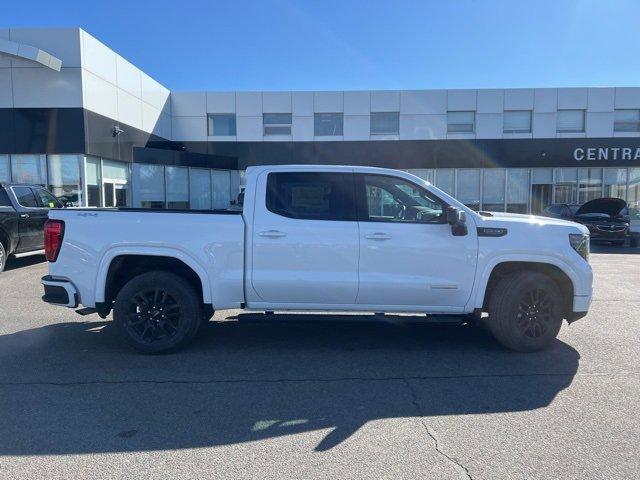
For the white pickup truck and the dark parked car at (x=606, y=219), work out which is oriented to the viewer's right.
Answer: the white pickup truck

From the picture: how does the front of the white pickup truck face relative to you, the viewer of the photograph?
facing to the right of the viewer

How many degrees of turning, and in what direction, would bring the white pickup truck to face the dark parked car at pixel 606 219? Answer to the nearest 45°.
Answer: approximately 45° to its left

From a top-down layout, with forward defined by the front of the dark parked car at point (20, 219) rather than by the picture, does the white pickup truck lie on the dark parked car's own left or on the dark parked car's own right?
on the dark parked car's own right

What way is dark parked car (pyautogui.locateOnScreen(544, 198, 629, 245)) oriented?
toward the camera

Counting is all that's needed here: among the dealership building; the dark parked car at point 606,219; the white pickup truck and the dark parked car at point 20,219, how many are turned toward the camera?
2

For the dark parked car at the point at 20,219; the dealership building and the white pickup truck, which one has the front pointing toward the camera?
the dealership building

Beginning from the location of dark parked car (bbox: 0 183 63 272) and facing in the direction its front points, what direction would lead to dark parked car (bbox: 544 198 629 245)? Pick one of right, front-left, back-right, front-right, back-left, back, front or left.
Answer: front-right

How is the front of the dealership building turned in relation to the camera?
facing the viewer

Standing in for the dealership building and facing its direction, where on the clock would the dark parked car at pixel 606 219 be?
The dark parked car is roughly at 11 o'clock from the dealership building.

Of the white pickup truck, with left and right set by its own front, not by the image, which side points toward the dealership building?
left

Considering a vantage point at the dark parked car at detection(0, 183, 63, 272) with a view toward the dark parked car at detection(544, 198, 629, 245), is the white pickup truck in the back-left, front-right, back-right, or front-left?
front-right

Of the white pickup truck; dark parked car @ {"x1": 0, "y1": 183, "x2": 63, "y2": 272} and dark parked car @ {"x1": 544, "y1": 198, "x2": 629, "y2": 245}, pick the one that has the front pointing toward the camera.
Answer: dark parked car @ {"x1": 544, "y1": 198, "x2": 629, "y2": 245}

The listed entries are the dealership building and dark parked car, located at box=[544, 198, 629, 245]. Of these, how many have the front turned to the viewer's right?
0

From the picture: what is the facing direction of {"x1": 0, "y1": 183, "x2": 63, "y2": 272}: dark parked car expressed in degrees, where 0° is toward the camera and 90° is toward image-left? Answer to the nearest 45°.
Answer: approximately 225°

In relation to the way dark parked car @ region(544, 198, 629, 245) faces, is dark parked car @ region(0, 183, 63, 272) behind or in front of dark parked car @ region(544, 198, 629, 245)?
in front
